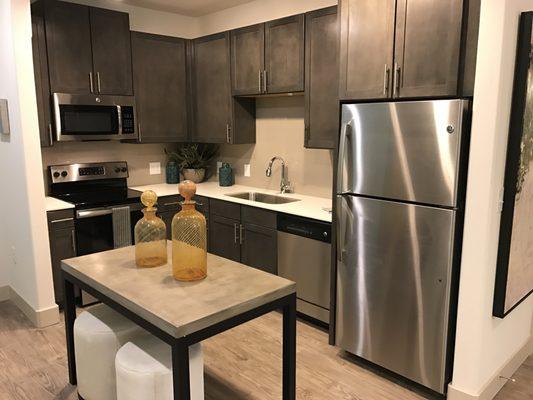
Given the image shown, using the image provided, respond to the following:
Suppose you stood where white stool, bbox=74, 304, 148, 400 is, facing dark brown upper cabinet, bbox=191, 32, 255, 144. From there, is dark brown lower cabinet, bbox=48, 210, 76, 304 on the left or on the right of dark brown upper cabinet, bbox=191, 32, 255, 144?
left

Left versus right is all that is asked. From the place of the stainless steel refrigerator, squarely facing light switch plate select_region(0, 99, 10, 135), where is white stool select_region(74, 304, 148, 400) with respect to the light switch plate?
left

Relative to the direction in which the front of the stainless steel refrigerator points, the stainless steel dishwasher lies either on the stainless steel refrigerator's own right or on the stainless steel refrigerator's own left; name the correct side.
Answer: on the stainless steel refrigerator's own right

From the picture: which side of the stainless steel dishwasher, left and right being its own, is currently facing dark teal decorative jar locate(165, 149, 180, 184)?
right
